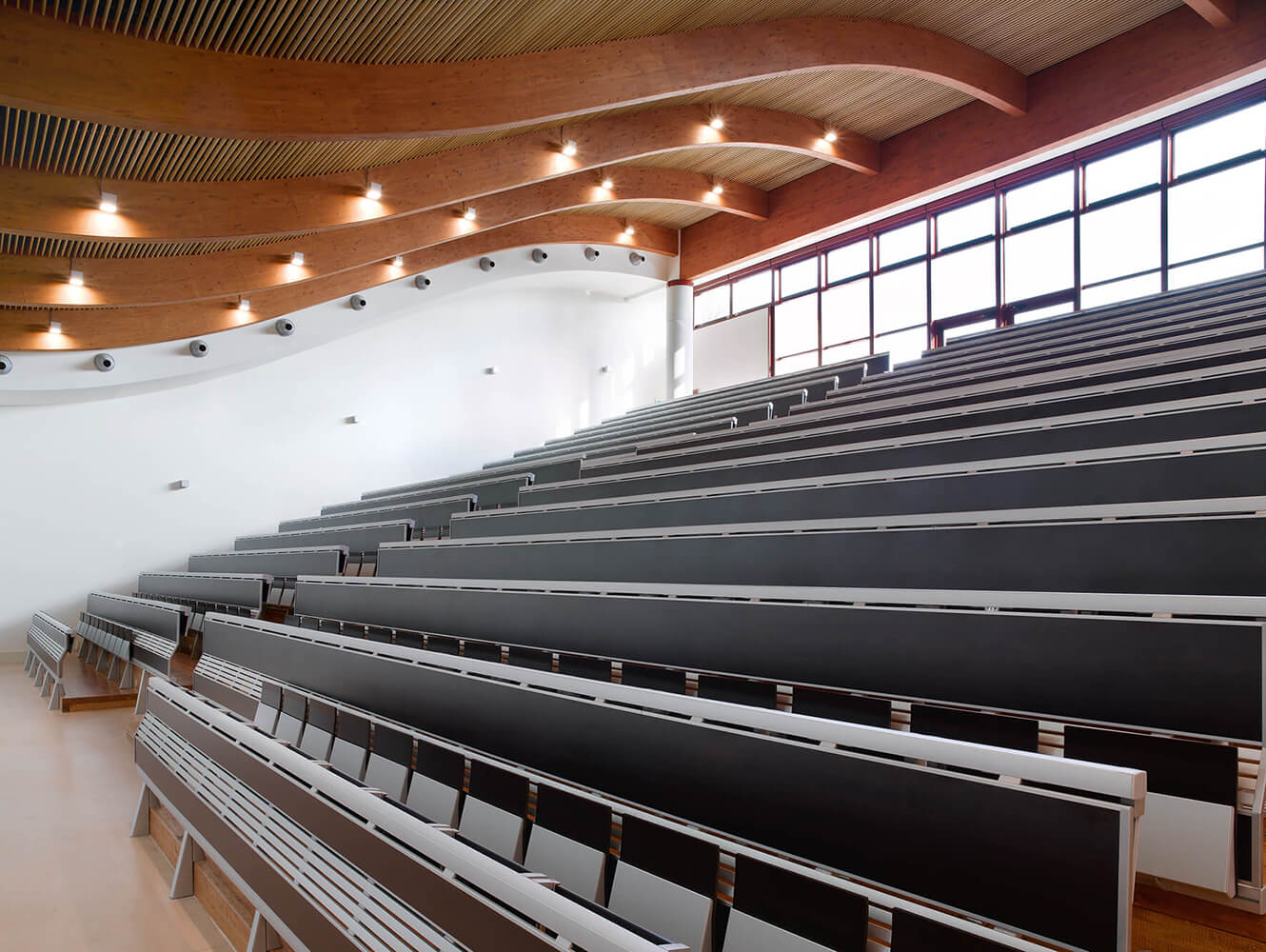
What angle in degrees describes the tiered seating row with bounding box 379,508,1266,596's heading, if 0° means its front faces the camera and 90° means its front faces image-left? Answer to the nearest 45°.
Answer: approximately 45°

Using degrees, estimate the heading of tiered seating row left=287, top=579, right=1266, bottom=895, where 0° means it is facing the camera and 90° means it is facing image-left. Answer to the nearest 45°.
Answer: approximately 45°

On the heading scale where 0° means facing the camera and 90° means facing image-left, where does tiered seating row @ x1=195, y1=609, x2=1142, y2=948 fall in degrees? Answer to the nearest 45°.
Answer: approximately 45°

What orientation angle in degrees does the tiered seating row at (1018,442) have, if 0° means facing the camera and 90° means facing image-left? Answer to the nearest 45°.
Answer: approximately 45°

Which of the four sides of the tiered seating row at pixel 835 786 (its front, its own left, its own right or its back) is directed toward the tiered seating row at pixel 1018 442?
back

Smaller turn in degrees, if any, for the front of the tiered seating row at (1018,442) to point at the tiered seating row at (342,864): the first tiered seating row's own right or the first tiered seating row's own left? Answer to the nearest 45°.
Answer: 0° — it already faces it
